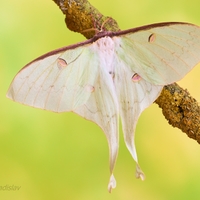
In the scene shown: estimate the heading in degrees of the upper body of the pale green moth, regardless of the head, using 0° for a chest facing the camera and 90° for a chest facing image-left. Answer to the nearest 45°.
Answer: approximately 180°
